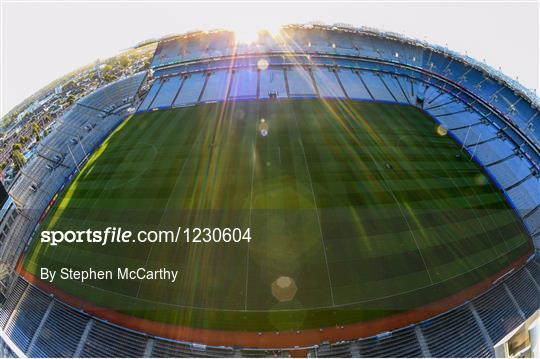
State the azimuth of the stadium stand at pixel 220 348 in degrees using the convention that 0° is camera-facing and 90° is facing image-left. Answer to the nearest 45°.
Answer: approximately 180°
